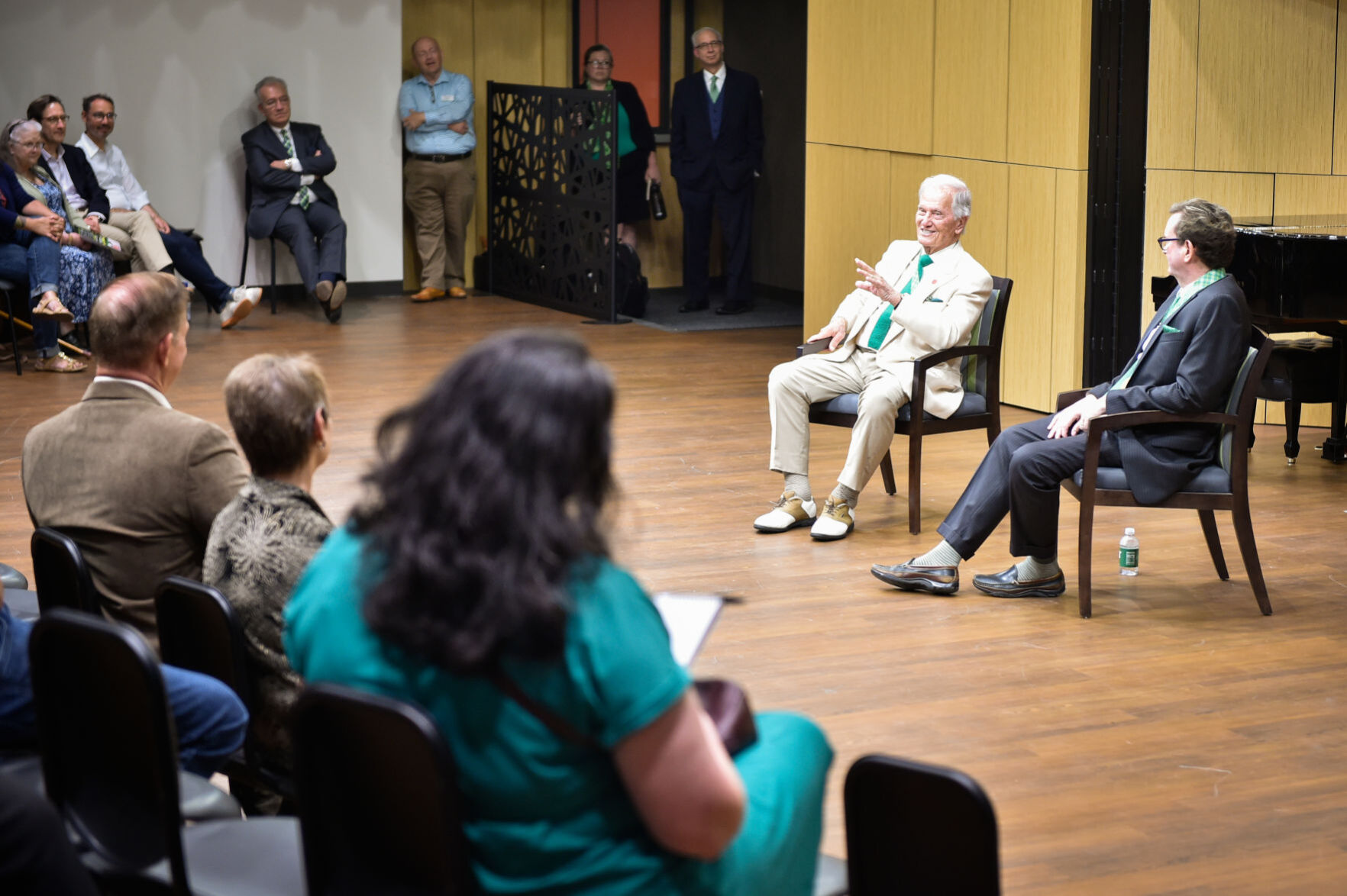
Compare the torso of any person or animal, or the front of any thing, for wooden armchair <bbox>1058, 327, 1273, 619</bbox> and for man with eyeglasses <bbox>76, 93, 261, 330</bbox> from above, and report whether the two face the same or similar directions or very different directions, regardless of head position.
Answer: very different directions

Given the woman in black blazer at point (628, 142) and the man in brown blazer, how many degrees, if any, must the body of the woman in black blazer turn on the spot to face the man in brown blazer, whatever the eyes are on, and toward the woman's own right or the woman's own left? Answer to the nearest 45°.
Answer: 0° — they already face them

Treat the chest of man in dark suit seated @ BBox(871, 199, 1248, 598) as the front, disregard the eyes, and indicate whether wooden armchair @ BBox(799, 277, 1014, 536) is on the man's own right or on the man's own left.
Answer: on the man's own right

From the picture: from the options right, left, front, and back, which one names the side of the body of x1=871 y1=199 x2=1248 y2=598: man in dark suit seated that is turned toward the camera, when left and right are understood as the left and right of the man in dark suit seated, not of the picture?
left

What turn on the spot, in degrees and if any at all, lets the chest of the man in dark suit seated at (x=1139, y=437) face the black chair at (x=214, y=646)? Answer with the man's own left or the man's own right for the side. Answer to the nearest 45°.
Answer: approximately 45° to the man's own left

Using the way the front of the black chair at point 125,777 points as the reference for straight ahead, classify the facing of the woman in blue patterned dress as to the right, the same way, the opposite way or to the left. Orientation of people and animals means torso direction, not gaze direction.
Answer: to the right

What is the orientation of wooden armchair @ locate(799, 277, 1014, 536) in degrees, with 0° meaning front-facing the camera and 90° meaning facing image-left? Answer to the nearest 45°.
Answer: approximately 45°

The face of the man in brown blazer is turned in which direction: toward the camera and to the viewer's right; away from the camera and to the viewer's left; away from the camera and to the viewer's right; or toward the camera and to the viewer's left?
away from the camera and to the viewer's right
